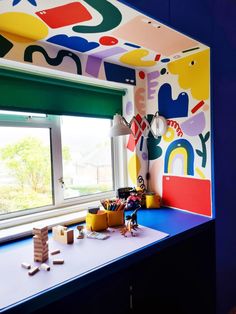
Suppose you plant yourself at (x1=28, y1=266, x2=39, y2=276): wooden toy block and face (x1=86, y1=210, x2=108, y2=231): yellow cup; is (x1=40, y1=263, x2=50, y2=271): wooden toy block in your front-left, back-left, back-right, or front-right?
front-right

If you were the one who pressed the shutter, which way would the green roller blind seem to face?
facing the viewer and to the right of the viewer
